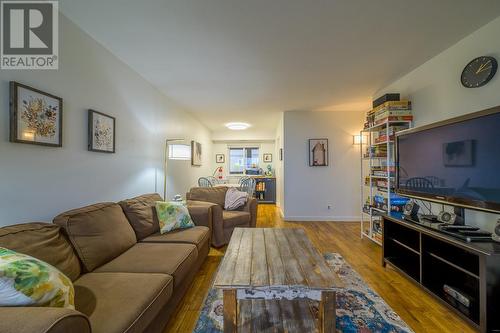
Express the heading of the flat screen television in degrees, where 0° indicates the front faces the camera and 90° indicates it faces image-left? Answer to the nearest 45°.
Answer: approximately 45°

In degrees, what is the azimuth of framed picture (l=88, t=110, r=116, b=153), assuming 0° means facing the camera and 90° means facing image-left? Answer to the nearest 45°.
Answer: approximately 315°

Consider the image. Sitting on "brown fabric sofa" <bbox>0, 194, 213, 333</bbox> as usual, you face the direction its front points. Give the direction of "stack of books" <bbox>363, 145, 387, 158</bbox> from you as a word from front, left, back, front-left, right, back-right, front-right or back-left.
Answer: front-left

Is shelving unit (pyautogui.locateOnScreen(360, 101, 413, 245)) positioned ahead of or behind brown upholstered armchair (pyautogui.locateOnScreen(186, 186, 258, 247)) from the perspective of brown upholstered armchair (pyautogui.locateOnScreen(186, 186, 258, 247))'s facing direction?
ahead

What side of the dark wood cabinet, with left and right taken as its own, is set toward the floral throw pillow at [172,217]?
front

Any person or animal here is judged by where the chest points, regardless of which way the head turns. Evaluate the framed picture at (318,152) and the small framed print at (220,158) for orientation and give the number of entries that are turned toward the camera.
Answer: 2

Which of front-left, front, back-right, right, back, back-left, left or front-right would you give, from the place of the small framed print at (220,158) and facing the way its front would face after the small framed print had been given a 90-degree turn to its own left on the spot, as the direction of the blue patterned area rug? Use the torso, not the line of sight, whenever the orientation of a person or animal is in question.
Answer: right

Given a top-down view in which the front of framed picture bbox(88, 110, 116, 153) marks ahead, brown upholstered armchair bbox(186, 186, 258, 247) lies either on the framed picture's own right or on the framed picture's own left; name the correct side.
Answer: on the framed picture's own left

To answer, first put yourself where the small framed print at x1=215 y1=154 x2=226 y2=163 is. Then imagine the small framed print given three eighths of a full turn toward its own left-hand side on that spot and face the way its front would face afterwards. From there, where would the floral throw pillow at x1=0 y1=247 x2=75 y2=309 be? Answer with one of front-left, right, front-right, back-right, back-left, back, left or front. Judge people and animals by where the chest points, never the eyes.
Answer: back-right

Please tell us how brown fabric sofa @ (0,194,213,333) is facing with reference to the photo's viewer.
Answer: facing the viewer and to the right of the viewer

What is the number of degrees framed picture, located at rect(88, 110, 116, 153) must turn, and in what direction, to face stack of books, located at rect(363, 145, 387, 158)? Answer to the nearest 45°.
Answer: approximately 45° to its left

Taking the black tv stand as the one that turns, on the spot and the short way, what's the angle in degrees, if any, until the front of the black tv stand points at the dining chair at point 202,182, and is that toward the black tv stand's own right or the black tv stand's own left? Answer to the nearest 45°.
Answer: approximately 45° to the black tv stand's own right

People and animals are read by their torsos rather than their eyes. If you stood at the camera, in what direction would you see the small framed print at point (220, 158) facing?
facing the viewer

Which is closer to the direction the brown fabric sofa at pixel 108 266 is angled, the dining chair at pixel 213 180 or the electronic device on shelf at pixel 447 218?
the electronic device on shelf

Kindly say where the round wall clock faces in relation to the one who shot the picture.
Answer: facing the viewer and to the left of the viewer
